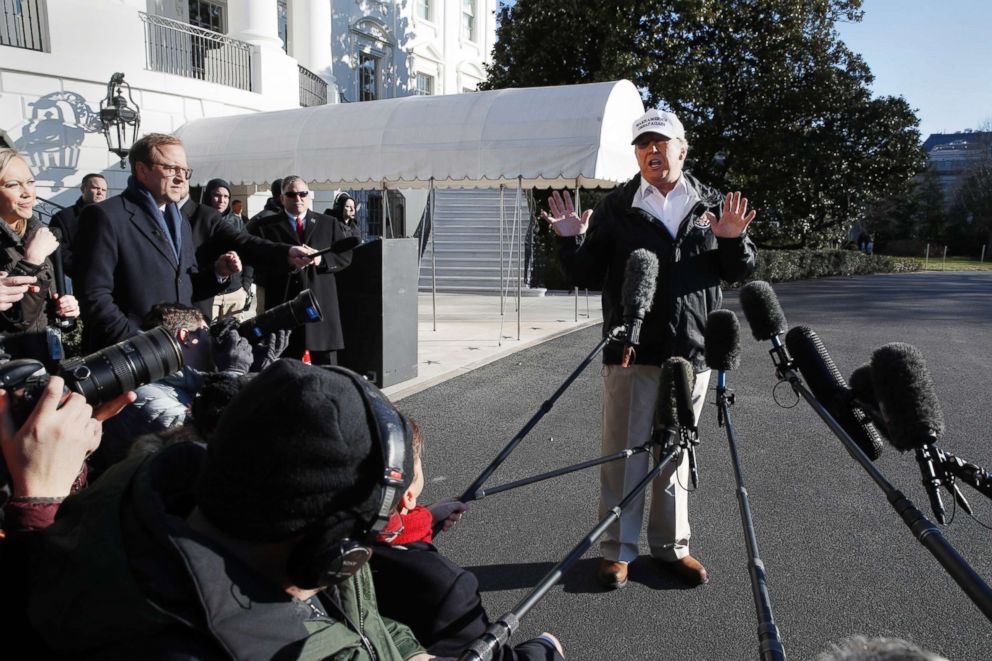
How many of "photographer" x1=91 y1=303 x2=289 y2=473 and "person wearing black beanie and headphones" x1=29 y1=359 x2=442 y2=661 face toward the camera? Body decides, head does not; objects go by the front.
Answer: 0

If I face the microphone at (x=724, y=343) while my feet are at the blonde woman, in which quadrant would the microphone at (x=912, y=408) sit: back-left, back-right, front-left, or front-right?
front-right

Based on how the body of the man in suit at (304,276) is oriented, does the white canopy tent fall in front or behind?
behind

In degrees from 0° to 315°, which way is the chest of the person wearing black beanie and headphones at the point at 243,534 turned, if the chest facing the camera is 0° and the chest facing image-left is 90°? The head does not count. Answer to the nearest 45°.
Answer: approximately 225°

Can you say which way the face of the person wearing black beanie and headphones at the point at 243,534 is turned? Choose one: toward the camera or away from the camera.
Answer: away from the camera

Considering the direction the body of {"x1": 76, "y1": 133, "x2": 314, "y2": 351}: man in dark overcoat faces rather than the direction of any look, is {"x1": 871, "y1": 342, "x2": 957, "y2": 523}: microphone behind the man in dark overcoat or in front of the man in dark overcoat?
in front

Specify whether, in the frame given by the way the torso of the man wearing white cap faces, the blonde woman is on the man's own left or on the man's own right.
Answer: on the man's own right

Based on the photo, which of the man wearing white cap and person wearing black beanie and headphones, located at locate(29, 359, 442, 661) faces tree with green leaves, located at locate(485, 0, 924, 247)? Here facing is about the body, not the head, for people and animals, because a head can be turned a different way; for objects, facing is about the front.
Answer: the person wearing black beanie and headphones

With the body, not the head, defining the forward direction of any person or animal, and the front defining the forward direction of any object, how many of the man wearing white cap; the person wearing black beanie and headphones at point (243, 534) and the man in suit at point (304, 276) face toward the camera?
2

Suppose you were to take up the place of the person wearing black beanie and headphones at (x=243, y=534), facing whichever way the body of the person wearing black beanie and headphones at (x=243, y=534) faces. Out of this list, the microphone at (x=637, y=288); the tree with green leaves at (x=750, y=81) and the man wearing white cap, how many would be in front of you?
3

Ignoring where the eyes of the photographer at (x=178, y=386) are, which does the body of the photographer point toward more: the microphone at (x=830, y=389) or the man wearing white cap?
the man wearing white cap

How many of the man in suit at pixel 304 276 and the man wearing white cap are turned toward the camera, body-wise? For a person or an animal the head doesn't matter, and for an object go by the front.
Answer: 2

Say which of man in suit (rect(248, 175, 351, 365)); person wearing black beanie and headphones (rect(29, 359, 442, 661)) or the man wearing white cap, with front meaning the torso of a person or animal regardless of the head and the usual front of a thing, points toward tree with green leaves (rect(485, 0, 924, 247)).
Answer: the person wearing black beanie and headphones

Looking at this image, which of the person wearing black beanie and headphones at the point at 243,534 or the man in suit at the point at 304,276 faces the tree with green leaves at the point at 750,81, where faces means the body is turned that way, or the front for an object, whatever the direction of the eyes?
the person wearing black beanie and headphones

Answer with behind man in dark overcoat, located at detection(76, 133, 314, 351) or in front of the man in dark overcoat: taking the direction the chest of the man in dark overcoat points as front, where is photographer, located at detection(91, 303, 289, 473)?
in front

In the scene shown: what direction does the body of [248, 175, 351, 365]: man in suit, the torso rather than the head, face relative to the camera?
toward the camera

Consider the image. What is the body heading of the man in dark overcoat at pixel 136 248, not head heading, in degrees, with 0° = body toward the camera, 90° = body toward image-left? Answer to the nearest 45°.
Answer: approximately 315°

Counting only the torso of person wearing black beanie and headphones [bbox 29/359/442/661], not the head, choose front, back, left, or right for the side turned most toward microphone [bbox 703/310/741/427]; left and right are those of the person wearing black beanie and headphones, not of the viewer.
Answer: front

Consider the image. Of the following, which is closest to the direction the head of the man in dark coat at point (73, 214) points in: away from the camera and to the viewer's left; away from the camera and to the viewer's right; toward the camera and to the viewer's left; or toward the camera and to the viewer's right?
toward the camera and to the viewer's right

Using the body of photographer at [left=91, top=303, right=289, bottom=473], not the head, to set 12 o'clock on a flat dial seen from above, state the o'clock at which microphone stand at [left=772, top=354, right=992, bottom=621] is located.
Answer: The microphone stand is roughly at 2 o'clock from the photographer.

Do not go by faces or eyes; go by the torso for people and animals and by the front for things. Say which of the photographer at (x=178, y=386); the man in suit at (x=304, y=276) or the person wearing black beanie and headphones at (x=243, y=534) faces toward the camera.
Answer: the man in suit

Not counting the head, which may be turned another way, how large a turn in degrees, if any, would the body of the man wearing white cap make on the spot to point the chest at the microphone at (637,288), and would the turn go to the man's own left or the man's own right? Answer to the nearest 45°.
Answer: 0° — they already face it
